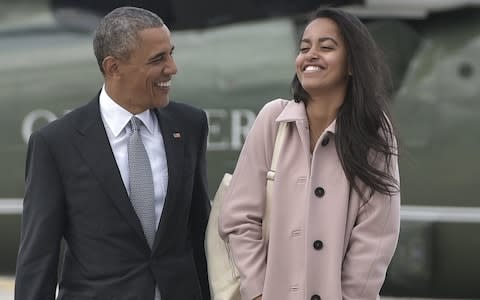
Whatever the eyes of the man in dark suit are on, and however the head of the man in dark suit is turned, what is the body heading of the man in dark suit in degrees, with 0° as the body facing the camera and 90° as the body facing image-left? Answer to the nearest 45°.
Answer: approximately 315°

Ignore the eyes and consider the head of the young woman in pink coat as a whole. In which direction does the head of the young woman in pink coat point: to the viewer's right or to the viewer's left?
to the viewer's left

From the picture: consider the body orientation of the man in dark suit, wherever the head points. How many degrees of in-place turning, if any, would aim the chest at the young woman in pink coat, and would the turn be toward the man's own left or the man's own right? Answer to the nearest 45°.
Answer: approximately 45° to the man's own left
